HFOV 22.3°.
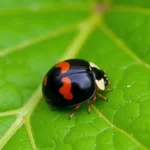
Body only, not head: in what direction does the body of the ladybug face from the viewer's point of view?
to the viewer's right
